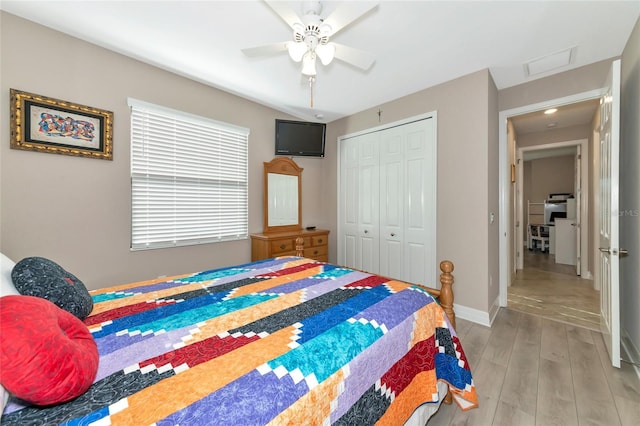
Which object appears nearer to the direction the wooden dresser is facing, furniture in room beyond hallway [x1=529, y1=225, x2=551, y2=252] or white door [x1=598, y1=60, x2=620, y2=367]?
the white door

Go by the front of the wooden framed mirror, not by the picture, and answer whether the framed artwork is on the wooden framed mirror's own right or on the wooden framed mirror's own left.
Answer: on the wooden framed mirror's own right

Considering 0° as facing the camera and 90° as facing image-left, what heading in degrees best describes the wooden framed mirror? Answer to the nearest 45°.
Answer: approximately 315°

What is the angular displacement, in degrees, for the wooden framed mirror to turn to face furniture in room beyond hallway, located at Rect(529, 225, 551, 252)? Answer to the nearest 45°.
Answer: approximately 45° to its left

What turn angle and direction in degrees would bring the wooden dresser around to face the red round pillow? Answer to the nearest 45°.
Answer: approximately 45° to its right

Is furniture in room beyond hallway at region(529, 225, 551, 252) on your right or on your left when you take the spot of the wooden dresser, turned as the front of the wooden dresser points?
on your left

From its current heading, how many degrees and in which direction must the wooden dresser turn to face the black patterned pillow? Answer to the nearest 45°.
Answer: approximately 90° to its right

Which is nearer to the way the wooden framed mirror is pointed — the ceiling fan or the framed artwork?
the ceiling fan

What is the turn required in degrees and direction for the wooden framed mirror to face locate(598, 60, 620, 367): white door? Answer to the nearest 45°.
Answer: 0° — it already faces it
